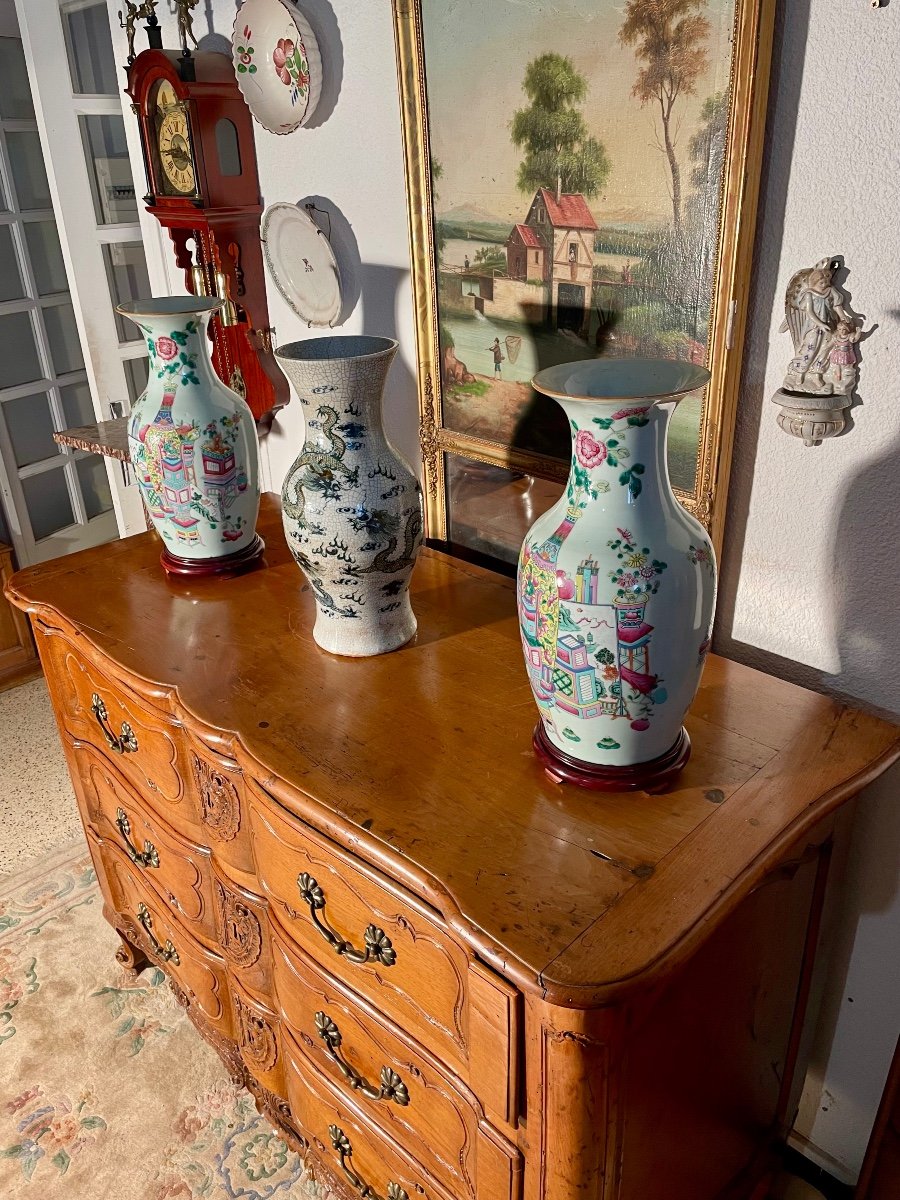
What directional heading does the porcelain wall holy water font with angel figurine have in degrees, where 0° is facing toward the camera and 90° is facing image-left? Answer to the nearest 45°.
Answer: approximately 45°

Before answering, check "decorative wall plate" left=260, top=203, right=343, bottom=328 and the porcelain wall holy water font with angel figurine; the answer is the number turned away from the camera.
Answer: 0

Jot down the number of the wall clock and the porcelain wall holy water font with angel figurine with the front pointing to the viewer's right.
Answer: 0

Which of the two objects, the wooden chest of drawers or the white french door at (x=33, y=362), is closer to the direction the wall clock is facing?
the wooden chest of drawers

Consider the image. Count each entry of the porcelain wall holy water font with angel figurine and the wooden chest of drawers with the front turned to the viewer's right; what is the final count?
0

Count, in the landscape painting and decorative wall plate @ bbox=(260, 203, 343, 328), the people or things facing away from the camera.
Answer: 0

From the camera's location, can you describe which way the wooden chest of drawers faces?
facing the viewer and to the left of the viewer

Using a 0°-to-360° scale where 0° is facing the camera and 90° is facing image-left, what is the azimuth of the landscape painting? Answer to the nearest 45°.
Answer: approximately 45°

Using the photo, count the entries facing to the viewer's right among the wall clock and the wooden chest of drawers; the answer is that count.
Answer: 0
